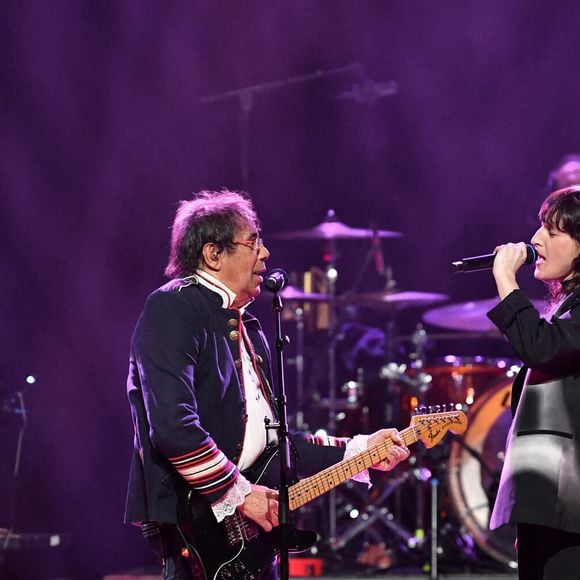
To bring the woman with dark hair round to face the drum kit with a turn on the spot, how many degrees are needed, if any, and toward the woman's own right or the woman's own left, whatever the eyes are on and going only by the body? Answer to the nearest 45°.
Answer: approximately 90° to the woman's own right

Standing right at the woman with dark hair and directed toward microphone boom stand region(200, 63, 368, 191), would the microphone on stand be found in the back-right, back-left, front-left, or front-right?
front-left

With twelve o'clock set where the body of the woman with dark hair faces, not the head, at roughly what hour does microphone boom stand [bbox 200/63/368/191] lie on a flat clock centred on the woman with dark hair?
The microphone boom stand is roughly at 2 o'clock from the woman with dark hair.

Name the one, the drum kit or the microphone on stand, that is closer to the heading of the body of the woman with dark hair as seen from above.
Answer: the microphone on stand

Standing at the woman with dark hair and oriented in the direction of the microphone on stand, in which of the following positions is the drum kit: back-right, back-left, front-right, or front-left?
front-right

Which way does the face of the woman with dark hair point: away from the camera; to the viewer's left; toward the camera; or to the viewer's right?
to the viewer's left

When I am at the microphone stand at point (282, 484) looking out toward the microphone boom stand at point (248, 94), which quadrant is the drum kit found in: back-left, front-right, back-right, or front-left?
front-right

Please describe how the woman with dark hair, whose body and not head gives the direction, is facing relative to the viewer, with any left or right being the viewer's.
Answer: facing to the left of the viewer

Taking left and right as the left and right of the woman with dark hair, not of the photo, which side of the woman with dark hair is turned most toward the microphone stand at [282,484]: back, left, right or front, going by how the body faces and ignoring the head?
front

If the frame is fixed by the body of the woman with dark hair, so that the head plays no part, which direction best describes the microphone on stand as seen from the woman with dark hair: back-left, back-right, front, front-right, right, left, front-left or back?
front

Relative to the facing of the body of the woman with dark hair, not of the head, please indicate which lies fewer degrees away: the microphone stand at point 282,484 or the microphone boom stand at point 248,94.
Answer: the microphone stand at point 282,484

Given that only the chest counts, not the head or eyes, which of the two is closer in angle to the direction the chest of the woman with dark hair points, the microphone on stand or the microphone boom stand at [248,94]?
the microphone on stand

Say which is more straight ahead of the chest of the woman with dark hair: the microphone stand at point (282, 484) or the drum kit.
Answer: the microphone stand
